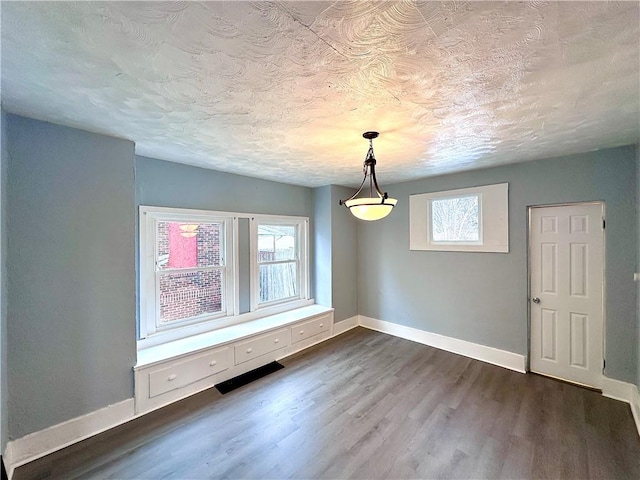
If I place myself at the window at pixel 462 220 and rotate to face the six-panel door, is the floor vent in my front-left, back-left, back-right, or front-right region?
back-right

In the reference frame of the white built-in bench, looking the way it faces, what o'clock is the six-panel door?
The six-panel door is roughly at 11 o'clock from the white built-in bench.

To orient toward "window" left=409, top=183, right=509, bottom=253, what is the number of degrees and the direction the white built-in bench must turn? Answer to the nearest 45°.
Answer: approximately 45° to its left

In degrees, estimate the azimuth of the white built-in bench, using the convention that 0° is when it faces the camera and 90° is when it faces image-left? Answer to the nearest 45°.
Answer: approximately 315°

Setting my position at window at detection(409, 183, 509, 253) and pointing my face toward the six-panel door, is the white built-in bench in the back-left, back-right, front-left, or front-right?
back-right
